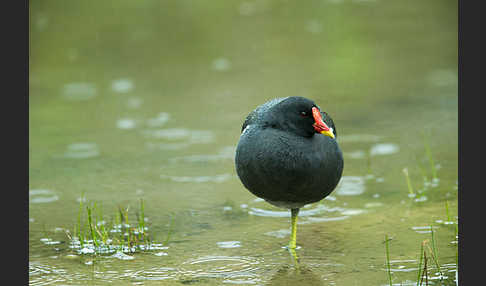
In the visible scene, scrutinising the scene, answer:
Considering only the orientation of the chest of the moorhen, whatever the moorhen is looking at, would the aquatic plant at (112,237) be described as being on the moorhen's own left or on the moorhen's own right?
on the moorhen's own right

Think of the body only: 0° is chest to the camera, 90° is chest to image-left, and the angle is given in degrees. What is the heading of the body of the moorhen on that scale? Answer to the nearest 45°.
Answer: approximately 0°
